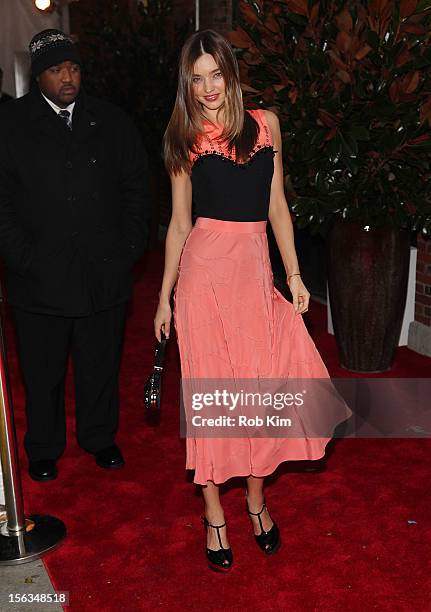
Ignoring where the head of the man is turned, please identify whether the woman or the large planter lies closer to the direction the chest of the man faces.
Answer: the woman

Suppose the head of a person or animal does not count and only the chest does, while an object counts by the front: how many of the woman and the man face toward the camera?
2

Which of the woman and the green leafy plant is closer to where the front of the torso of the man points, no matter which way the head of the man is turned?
the woman

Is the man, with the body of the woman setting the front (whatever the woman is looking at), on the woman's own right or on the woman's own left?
on the woman's own right

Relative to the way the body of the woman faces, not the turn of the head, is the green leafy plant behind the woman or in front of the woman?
behind

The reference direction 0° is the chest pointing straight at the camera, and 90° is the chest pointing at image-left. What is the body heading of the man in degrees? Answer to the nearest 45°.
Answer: approximately 0°

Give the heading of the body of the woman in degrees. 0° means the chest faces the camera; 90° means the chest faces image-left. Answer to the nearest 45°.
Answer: approximately 0°
